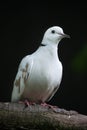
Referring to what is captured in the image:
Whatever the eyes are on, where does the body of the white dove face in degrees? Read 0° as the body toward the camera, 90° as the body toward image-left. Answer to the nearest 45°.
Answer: approximately 315°
